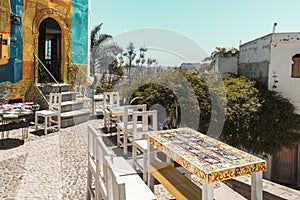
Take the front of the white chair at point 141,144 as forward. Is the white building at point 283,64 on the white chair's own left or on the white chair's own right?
on the white chair's own left

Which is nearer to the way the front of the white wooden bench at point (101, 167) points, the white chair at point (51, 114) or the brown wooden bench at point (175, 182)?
the brown wooden bench

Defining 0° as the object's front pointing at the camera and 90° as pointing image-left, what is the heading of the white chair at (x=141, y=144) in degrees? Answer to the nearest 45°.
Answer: approximately 315°

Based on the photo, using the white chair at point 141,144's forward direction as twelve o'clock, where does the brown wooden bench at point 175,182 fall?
The brown wooden bench is roughly at 1 o'clock from the white chair.
